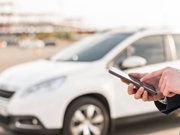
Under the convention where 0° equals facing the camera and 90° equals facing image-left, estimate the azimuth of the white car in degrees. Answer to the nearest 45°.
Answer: approximately 45°
